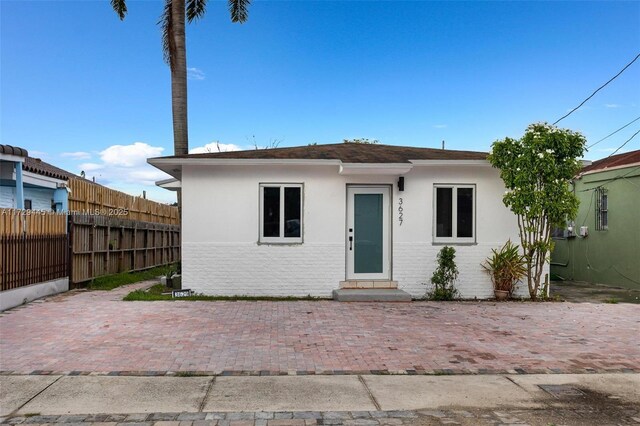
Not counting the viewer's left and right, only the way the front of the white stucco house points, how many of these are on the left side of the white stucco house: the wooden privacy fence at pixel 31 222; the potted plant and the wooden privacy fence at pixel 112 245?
1

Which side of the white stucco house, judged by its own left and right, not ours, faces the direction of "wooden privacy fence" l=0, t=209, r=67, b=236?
right

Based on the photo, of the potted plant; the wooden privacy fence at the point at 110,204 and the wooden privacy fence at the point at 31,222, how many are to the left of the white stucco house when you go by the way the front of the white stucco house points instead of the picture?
1

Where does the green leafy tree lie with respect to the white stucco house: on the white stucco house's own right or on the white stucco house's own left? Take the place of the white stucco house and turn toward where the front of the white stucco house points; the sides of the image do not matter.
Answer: on the white stucco house's own left

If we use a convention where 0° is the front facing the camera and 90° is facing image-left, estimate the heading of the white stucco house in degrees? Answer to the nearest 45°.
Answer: approximately 0°

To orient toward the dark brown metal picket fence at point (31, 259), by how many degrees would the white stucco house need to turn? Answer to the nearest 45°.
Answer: approximately 90° to its right

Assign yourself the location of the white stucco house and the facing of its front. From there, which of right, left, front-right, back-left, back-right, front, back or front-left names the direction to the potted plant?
left

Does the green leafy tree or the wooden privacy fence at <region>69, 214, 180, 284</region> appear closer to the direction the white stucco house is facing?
the green leafy tree
